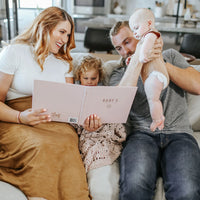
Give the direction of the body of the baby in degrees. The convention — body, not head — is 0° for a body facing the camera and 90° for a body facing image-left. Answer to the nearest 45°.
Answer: approximately 90°

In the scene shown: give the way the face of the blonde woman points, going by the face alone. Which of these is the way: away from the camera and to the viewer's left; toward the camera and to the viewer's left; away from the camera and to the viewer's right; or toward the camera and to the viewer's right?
toward the camera and to the viewer's right

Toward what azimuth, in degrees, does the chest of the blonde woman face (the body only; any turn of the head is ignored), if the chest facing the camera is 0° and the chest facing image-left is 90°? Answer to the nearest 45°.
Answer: approximately 315°

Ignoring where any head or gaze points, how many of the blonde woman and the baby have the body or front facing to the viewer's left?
1
